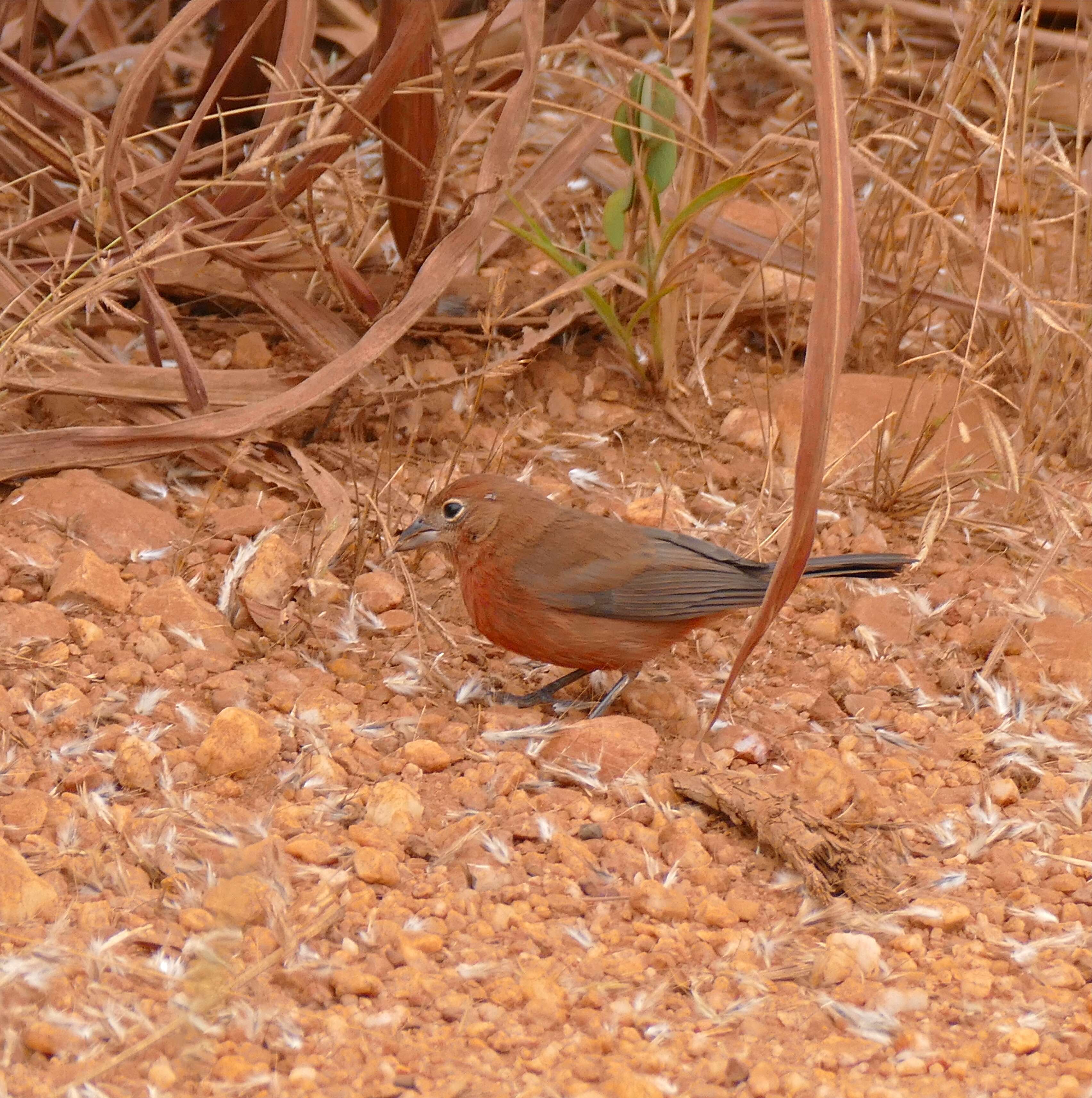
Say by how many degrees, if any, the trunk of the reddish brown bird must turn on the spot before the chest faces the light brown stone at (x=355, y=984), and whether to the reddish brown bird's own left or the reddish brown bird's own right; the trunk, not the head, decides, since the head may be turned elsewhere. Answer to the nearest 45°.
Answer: approximately 90° to the reddish brown bird's own left

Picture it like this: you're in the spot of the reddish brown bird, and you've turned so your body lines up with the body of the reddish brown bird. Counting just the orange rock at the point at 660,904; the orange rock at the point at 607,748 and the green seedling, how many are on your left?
2

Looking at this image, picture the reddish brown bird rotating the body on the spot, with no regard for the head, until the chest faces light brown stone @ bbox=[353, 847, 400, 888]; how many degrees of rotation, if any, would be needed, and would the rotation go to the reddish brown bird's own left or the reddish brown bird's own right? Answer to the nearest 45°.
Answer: approximately 90° to the reddish brown bird's own left

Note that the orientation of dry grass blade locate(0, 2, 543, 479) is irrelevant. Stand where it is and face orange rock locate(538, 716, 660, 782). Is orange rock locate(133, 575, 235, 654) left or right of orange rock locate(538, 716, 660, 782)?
right

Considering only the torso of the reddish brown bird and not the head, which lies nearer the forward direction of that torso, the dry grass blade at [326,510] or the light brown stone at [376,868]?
the dry grass blade

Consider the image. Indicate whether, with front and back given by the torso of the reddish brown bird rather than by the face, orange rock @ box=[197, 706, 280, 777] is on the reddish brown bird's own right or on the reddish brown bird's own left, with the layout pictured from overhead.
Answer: on the reddish brown bird's own left

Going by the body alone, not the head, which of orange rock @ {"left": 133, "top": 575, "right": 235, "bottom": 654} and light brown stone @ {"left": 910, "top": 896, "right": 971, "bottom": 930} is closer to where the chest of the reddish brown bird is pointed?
the orange rock

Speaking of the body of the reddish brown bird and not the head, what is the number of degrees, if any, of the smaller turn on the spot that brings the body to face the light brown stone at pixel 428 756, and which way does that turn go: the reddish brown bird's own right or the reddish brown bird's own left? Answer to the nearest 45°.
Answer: approximately 90° to the reddish brown bird's own left

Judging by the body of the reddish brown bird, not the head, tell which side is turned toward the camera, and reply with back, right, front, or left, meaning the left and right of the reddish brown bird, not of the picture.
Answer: left
